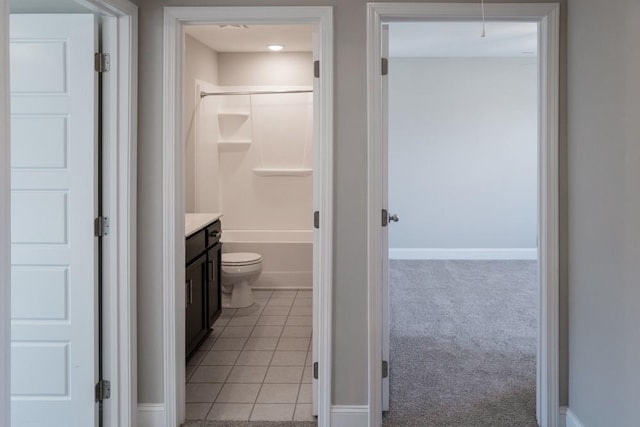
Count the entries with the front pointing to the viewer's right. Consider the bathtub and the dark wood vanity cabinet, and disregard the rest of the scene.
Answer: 1

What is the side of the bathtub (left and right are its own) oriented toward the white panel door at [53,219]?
front

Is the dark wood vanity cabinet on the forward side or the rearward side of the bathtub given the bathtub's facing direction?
on the forward side

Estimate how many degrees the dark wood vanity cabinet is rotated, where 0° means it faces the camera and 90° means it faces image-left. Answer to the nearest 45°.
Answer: approximately 270°

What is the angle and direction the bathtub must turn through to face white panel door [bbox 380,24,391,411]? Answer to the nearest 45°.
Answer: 0° — it already faces it

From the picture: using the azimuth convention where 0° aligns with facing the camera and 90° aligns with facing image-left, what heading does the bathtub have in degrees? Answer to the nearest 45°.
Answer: approximately 0°

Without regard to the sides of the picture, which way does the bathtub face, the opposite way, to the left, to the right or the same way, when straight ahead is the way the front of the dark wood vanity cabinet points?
to the right

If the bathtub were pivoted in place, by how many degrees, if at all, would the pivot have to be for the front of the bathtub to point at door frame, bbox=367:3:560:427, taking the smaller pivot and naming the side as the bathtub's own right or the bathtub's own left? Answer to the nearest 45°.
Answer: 0° — it already faces it

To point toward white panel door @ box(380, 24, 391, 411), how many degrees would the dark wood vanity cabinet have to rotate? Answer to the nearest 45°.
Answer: approximately 45° to its right

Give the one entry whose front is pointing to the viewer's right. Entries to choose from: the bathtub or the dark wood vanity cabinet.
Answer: the dark wood vanity cabinet
